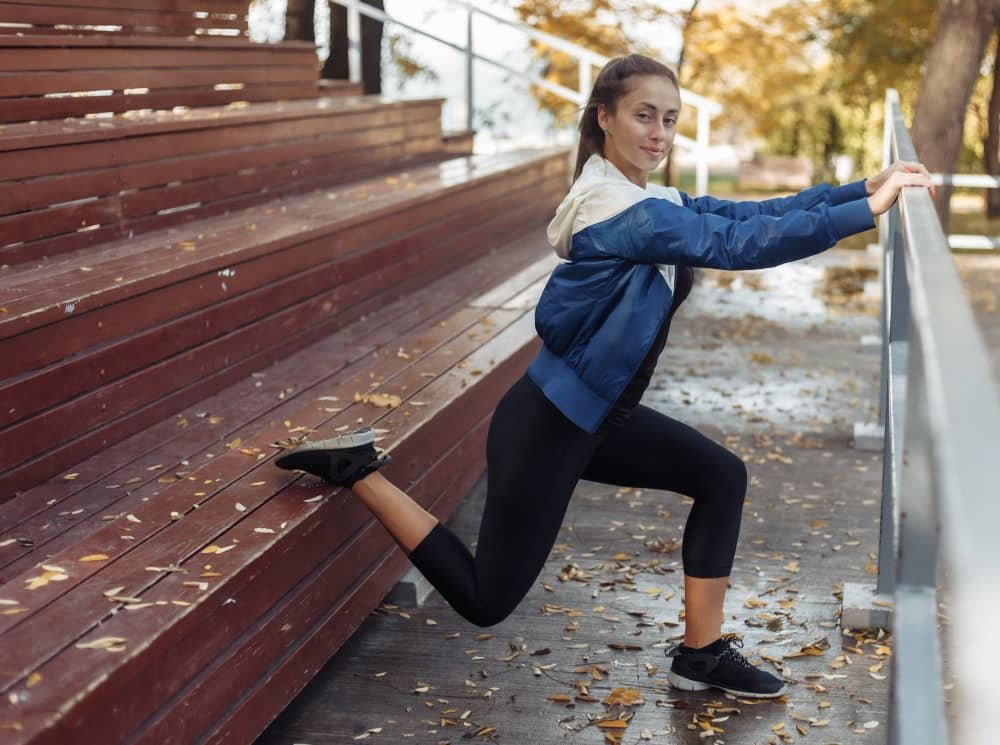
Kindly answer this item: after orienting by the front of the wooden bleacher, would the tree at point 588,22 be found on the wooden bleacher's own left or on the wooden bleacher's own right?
on the wooden bleacher's own left

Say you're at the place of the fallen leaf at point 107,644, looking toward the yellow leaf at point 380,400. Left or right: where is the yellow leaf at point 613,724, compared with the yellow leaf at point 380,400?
right

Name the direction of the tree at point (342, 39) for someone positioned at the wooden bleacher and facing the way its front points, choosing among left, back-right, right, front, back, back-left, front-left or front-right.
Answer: back-left

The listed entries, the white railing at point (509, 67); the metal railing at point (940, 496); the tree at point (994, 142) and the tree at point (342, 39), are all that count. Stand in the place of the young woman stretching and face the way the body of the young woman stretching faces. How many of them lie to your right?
1

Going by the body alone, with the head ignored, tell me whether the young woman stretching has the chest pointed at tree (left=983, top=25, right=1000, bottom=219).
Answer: no

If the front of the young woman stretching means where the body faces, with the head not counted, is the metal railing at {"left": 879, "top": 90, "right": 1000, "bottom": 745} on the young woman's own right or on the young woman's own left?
on the young woman's own right

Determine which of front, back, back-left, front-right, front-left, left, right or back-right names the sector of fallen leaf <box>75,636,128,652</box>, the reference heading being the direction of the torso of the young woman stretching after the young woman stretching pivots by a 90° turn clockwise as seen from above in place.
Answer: front-right

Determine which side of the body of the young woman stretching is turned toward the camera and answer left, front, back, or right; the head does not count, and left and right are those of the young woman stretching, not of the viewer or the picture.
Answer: right

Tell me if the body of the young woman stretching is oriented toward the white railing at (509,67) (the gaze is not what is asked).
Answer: no

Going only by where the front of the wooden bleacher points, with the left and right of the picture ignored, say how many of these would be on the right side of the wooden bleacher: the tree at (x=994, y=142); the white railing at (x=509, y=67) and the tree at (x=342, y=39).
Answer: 0

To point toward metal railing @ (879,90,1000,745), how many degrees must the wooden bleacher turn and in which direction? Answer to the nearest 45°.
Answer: approximately 45° to its right

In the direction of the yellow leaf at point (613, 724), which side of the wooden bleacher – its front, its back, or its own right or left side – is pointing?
front

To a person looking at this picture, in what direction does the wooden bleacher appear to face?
facing the viewer and to the right of the viewer

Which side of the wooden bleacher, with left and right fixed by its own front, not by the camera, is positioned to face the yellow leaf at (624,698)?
front
